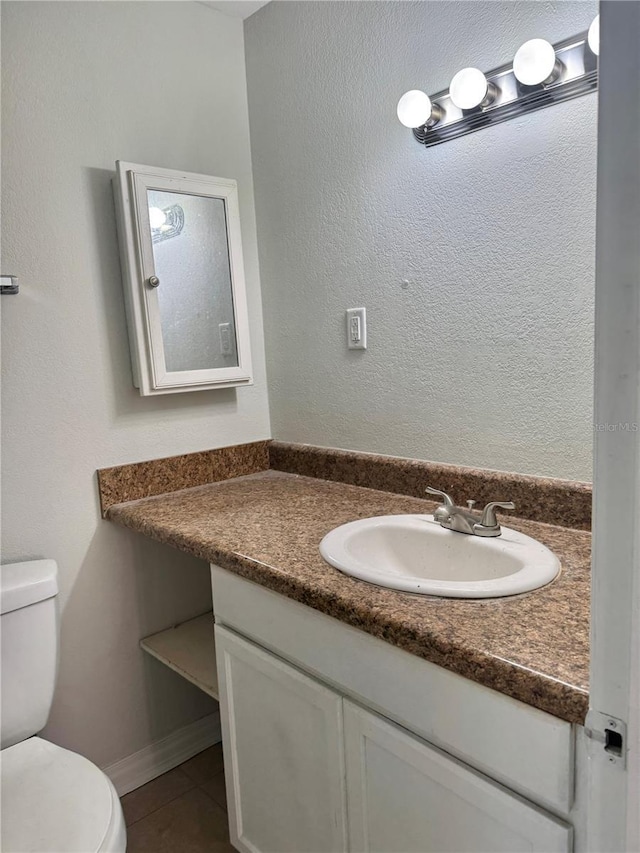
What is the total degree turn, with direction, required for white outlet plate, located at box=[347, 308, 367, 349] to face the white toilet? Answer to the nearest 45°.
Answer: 0° — it already faces it

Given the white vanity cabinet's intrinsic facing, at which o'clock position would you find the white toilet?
The white toilet is roughly at 2 o'clock from the white vanity cabinet.

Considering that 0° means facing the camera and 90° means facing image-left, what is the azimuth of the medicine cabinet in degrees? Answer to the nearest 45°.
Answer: approximately 315°
